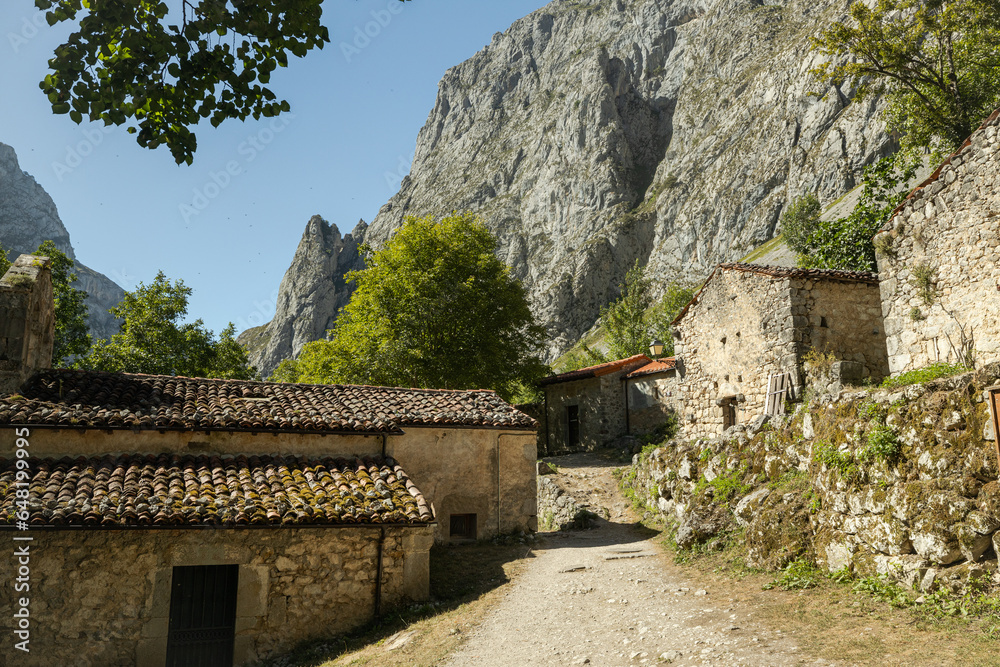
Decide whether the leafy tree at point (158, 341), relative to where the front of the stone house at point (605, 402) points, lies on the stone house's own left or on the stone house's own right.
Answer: on the stone house's own right

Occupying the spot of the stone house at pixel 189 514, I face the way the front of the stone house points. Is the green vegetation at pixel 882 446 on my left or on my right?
on my left

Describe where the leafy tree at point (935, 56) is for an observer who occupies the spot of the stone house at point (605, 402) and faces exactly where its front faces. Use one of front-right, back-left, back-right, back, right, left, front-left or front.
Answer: front-left

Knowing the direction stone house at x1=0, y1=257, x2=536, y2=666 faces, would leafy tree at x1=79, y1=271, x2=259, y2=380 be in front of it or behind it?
behind

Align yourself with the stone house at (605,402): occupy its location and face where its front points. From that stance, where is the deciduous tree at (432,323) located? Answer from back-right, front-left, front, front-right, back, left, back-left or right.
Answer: right

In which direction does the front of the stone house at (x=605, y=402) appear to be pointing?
toward the camera

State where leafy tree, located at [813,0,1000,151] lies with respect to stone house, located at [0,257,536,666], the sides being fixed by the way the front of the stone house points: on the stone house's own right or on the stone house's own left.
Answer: on the stone house's own left

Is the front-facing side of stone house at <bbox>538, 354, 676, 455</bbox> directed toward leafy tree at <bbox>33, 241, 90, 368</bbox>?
no

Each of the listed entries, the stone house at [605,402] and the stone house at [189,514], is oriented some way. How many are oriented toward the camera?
2

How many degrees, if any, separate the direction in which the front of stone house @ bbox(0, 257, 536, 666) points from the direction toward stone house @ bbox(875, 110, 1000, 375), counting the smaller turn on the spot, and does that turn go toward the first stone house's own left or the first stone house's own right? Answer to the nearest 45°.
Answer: approximately 90° to the first stone house's own left

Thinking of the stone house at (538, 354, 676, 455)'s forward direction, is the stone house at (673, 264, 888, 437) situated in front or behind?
in front

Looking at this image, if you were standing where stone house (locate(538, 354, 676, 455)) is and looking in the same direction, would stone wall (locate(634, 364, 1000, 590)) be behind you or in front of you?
in front
